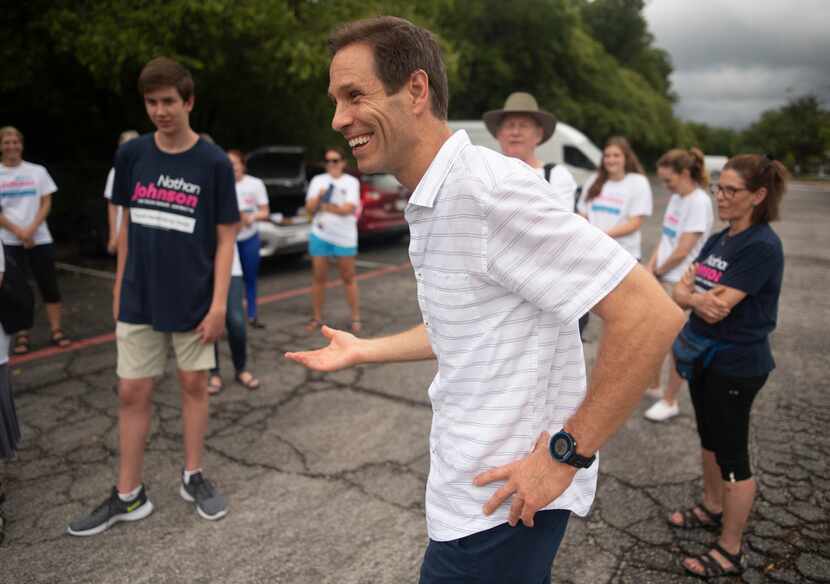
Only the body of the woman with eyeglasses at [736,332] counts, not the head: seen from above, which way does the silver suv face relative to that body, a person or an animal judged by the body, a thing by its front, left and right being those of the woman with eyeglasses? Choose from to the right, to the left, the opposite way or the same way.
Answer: to the right

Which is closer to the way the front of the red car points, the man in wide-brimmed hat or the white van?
the white van

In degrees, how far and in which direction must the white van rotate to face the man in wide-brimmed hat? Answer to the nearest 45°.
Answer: approximately 90° to its right

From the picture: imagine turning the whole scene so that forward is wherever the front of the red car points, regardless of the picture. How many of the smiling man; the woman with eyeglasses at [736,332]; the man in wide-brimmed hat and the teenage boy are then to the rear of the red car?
4

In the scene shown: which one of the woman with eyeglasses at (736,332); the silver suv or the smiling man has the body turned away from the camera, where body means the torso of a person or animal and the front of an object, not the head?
the silver suv

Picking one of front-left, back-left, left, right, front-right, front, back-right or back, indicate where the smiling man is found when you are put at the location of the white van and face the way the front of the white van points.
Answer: right

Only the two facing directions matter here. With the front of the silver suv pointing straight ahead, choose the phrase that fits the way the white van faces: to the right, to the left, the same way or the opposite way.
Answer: to the right

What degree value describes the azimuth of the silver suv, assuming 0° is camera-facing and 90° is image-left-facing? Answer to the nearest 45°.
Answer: approximately 180°

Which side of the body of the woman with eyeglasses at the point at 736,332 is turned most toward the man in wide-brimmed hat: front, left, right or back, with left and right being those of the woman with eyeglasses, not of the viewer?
right

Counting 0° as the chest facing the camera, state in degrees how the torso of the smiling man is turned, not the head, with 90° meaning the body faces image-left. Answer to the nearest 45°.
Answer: approximately 90°

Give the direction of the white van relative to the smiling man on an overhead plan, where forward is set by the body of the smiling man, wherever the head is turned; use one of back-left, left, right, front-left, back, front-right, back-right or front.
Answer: right

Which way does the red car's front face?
away from the camera

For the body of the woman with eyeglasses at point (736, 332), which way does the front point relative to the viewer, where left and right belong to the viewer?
facing the viewer and to the left of the viewer

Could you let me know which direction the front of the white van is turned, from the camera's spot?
facing to the right of the viewer

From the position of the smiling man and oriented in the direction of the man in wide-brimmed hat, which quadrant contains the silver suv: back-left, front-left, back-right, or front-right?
front-left

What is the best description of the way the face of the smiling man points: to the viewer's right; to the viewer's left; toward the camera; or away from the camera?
to the viewer's left
